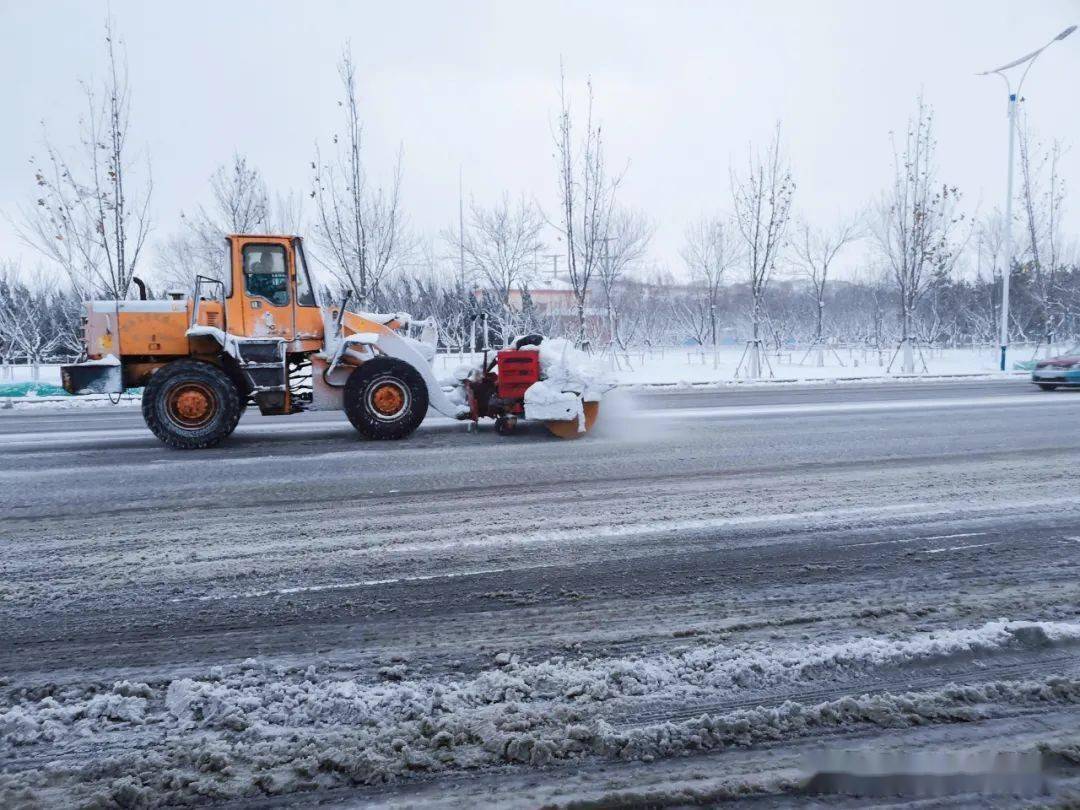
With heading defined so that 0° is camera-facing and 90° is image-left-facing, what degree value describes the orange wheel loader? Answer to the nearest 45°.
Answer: approximately 270°

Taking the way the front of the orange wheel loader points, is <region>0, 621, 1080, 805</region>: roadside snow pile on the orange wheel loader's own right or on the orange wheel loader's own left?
on the orange wheel loader's own right
